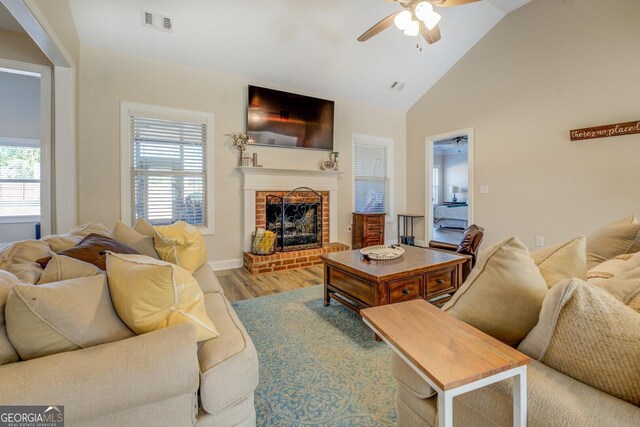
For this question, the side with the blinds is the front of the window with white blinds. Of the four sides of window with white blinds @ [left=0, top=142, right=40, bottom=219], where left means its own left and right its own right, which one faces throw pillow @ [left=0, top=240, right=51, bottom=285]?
front

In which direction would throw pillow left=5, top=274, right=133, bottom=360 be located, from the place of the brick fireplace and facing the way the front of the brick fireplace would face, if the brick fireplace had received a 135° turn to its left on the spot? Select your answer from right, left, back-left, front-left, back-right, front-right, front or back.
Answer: back

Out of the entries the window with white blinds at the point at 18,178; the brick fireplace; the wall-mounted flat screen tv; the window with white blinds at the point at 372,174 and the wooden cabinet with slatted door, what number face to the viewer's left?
0

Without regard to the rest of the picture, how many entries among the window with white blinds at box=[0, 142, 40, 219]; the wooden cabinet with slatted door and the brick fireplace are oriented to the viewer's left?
0

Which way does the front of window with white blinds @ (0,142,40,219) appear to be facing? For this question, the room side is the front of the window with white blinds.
toward the camera

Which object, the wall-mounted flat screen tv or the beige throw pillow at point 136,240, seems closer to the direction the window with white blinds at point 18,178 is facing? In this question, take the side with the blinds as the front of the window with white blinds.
the beige throw pillow

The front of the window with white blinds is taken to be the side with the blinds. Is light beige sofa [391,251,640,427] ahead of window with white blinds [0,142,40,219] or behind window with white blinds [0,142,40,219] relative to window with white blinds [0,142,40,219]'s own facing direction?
ahead

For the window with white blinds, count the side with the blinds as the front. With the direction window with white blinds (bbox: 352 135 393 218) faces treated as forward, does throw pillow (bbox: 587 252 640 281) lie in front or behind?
in front

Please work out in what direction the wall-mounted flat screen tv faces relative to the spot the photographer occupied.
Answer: facing the viewer and to the right of the viewer
